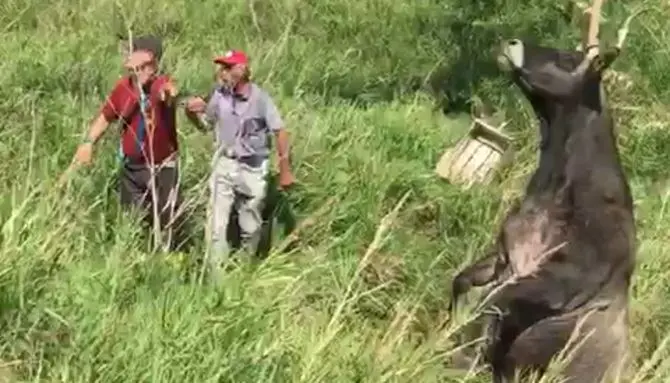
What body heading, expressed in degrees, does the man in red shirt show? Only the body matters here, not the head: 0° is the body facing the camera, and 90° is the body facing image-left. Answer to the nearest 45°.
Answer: approximately 0°

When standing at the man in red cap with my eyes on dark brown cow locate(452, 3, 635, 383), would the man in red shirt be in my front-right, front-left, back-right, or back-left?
back-right

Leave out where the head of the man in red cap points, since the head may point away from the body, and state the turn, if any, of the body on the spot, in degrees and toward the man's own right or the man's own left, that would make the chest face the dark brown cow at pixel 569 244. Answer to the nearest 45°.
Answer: approximately 90° to the man's own left

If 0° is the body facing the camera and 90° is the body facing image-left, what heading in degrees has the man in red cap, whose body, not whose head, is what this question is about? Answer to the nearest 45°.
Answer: approximately 45°

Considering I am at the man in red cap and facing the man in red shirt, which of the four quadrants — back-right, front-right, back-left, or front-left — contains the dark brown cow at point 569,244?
back-left

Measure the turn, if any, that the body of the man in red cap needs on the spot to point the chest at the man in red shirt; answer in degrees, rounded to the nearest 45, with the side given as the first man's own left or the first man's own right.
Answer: approximately 45° to the first man's own right

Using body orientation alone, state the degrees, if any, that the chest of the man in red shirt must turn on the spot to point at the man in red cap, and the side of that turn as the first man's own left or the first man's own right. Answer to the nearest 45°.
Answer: approximately 90° to the first man's own left

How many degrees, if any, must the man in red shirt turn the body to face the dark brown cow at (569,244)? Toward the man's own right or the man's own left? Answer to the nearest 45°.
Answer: approximately 45° to the man's own left
